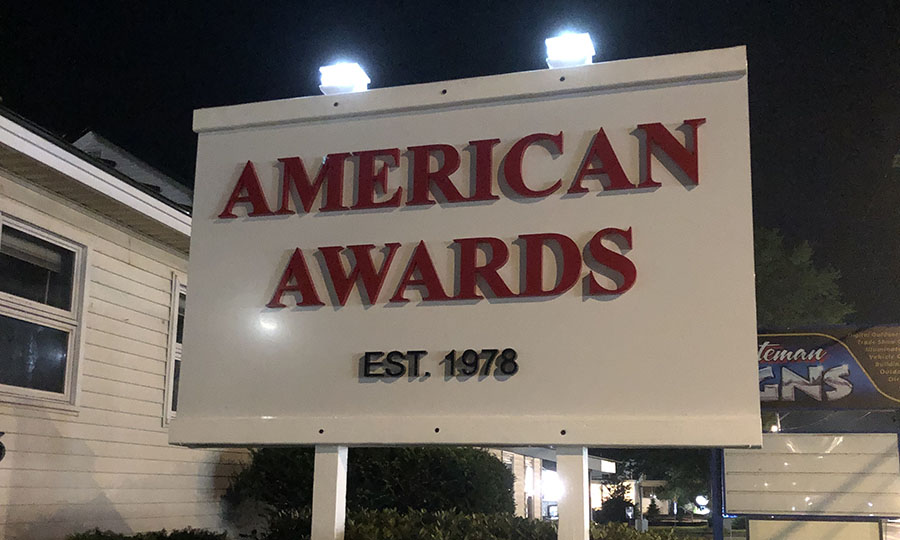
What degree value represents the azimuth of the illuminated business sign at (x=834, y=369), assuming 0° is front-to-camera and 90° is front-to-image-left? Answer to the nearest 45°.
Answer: approximately 0°

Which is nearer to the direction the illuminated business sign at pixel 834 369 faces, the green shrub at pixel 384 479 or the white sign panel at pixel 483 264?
the white sign panel

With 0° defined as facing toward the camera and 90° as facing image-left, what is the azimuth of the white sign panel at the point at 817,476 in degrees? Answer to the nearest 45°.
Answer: approximately 0°

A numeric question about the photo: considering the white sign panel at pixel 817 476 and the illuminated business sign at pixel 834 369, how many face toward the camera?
2

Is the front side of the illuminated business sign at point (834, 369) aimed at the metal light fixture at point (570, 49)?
yes

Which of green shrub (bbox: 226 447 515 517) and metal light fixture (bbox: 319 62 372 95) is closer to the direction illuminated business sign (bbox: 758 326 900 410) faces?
the metal light fixture

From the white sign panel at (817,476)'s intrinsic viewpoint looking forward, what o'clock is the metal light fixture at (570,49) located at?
The metal light fixture is roughly at 12 o'clock from the white sign panel.

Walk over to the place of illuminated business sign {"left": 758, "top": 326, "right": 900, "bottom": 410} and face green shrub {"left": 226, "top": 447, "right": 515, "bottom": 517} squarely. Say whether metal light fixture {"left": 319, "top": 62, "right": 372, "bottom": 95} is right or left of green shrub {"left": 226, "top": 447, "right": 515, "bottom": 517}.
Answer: left
